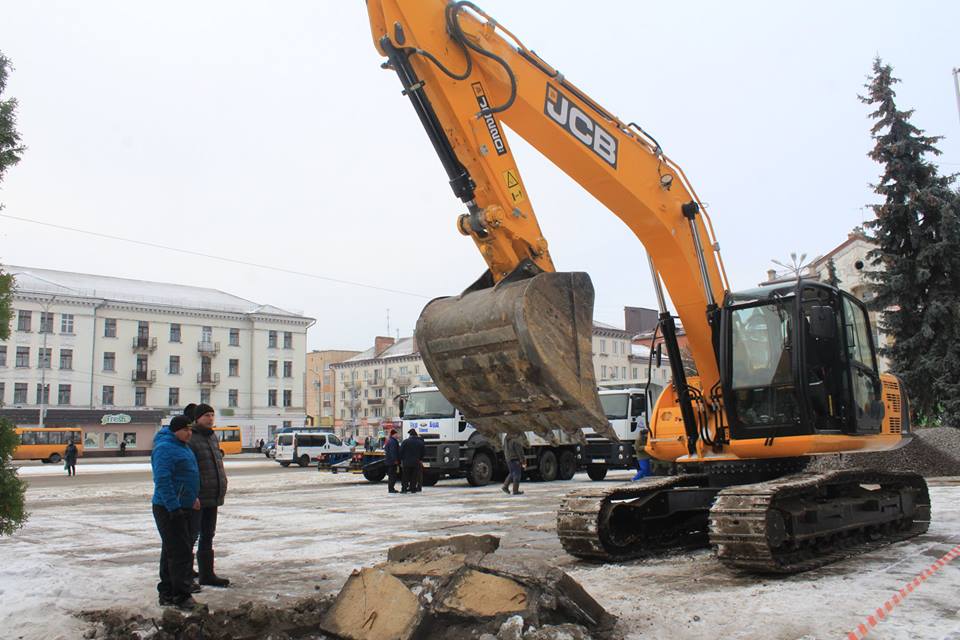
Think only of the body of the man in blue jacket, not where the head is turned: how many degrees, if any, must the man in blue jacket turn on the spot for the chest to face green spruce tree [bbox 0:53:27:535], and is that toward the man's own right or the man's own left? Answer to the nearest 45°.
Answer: approximately 135° to the man's own left

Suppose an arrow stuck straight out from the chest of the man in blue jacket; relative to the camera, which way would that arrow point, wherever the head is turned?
to the viewer's right

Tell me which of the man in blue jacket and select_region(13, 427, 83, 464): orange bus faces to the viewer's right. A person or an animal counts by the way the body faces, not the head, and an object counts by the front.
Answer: the man in blue jacket

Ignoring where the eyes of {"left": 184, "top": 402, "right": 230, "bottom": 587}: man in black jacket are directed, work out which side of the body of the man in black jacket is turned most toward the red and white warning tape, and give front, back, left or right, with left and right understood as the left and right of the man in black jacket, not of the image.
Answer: front

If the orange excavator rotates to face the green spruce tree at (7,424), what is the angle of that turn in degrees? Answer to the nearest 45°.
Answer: approximately 45° to its right

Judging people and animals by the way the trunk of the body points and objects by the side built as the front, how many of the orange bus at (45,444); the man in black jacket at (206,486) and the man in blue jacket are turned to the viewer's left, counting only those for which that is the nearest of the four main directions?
1

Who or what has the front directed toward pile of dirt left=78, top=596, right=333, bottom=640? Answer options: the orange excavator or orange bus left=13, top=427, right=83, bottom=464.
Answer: the orange excavator

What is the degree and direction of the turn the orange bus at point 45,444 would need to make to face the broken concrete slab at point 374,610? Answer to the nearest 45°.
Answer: approximately 90° to its left

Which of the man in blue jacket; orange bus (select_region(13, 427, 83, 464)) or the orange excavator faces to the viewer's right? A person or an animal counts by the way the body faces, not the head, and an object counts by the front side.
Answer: the man in blue jacket

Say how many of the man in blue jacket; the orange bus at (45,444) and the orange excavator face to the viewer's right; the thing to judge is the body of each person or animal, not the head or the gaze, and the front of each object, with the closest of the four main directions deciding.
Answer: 1

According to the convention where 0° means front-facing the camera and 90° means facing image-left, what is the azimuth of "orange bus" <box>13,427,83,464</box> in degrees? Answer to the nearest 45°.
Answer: approximately 90°

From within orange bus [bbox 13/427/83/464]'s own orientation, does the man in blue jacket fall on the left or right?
on its left

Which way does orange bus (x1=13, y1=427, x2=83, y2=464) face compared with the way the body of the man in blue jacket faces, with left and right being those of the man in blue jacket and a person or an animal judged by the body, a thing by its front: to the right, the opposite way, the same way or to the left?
the opposite way

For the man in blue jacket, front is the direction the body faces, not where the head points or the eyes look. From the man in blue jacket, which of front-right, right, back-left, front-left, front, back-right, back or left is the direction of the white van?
left

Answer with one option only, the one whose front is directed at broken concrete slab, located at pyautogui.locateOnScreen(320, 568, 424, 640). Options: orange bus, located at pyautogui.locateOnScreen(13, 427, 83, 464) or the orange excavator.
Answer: the orange excavator

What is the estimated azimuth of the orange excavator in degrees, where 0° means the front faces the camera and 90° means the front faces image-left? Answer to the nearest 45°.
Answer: approximately 45°
